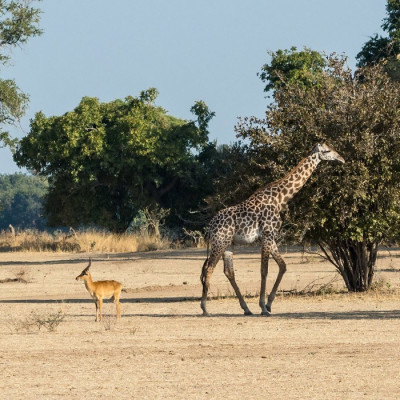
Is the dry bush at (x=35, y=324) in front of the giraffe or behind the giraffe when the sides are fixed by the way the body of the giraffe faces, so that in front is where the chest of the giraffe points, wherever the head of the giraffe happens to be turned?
behind

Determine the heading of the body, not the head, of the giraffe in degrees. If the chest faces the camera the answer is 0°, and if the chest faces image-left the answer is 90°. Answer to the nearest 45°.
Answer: approximately 270°

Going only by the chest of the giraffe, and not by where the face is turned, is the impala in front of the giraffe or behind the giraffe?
behind

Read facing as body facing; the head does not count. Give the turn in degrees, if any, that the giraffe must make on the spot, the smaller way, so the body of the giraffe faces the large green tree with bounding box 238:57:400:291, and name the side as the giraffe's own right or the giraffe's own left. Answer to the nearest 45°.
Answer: approximately 45° to the giraffe's own left
